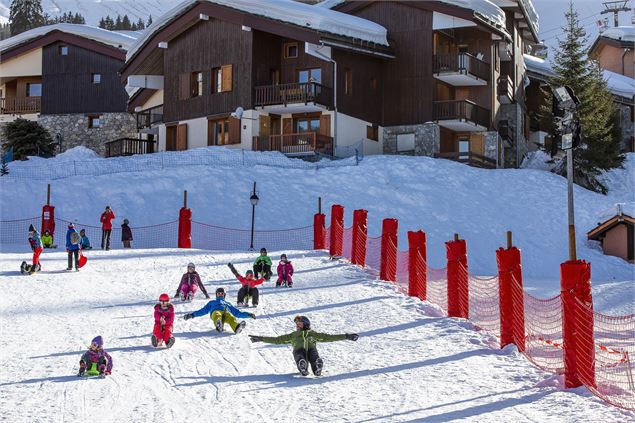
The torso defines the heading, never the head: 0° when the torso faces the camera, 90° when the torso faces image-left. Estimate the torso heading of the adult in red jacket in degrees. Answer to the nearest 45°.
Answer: approximately 0°

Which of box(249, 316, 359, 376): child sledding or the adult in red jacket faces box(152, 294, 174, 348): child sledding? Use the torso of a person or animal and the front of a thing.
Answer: the adult in red jacket

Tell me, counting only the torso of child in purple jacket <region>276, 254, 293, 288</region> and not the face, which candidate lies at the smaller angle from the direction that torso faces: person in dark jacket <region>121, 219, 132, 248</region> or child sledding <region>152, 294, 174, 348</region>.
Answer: the child sledding

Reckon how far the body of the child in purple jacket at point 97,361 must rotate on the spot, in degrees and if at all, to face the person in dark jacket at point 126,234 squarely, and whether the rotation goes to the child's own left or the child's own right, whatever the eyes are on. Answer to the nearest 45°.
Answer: approximately 180°

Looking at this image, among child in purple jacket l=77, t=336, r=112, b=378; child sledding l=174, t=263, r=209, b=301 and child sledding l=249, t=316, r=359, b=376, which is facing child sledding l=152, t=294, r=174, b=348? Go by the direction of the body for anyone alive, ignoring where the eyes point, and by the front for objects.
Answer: child sledding l=174, t=263, r=209, b=301

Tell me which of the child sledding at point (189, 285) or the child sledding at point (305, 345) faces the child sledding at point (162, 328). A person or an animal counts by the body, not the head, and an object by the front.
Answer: the child sledding at point (189, 285)

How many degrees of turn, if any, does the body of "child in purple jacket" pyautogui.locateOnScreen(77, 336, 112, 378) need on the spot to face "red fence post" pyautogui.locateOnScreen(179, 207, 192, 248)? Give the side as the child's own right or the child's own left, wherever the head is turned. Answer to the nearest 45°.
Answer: approximately 180°

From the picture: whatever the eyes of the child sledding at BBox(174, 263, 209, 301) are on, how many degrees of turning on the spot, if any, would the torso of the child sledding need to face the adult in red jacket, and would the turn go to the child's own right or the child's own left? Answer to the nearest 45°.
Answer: approximately 180°

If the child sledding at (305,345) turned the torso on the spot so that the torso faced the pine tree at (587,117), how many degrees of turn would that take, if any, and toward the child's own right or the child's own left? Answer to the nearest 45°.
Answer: approximately 135° to the child's own left

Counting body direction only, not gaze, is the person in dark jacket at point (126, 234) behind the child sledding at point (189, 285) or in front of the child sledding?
behind
